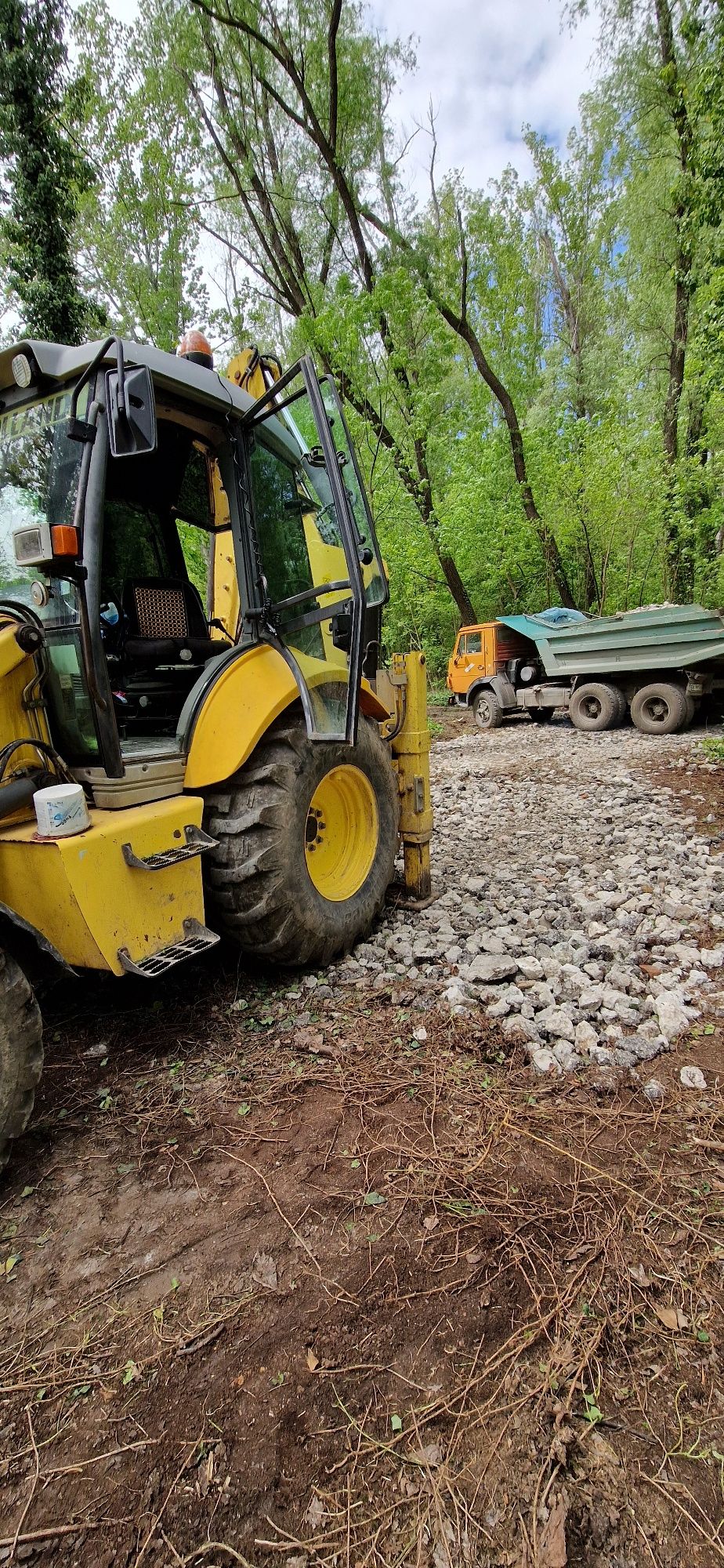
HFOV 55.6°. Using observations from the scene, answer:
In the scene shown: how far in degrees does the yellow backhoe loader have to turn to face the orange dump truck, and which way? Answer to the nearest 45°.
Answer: approximately 180°

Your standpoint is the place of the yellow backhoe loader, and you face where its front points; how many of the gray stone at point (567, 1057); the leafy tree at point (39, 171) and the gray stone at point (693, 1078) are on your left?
2

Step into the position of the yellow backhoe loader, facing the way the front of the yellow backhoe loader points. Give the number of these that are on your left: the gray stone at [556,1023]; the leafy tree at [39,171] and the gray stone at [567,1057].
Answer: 2

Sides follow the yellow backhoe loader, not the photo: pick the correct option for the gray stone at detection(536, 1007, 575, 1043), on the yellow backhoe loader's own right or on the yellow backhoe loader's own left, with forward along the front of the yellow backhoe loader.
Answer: on the yellow backhoe loader's own left

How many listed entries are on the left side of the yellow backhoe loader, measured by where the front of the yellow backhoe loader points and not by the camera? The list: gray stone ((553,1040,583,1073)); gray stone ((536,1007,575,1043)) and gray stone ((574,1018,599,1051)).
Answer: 3

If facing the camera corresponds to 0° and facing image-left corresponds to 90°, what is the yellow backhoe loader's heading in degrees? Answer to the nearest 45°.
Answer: approximately 45°

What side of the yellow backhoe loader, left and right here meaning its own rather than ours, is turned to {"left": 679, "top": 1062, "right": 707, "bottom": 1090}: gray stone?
left

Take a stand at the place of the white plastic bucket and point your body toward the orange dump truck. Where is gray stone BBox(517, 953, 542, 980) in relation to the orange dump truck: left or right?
right

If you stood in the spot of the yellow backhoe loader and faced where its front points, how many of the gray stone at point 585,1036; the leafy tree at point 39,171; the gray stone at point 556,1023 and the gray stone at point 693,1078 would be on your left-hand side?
3

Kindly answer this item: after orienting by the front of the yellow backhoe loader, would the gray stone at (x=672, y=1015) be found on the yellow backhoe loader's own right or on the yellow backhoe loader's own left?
on the yellow backhoe loader's own left

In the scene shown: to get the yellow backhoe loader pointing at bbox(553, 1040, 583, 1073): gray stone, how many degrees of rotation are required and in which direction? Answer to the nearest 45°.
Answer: approximately 90° to its left

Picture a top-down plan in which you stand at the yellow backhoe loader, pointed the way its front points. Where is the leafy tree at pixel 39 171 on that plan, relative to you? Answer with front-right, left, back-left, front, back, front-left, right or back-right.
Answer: back-right
